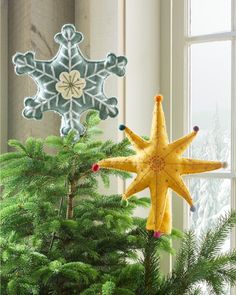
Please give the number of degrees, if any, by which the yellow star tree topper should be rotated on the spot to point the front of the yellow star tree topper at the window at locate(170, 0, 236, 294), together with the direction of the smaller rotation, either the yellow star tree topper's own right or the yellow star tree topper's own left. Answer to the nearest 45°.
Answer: approximately 180°

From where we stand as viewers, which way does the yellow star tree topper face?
facing the viewer
